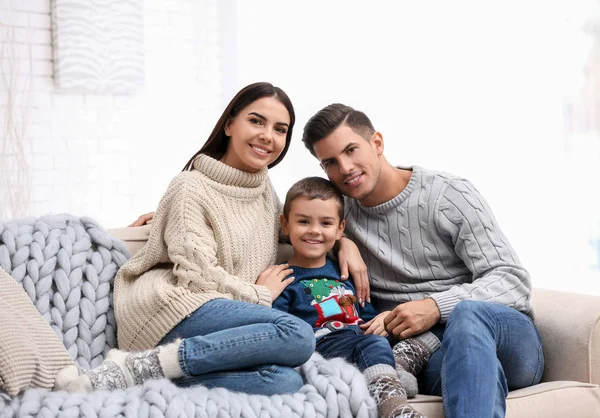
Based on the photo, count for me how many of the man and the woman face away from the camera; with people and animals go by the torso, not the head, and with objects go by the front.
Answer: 0

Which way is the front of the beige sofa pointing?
toward the camera

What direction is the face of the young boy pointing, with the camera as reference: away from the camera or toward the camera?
toward the camera

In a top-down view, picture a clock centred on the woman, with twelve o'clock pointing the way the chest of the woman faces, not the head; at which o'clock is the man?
The man is roughly at 10 o'clock from the woman.

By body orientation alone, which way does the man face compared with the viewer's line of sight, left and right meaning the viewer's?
facing the viewer and to the left of the viewer

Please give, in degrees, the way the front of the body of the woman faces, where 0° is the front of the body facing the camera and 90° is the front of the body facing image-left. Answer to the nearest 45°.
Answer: approximately 315°
